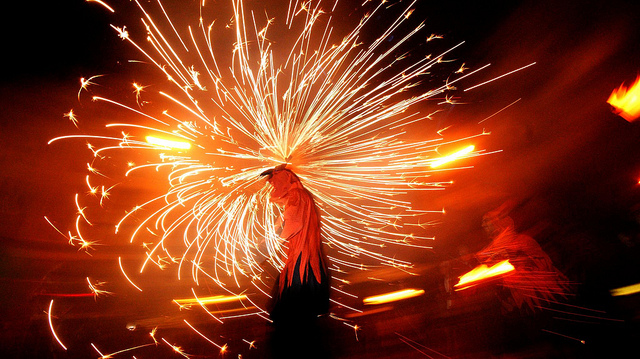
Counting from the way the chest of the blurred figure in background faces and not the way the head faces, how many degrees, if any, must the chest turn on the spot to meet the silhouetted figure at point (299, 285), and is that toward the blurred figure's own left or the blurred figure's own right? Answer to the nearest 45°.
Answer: approximately 45° to the blurred figure's own left

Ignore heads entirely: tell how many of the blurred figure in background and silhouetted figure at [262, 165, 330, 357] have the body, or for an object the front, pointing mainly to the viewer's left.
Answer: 2

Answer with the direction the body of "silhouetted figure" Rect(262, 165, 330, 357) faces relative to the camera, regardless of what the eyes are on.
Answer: to the viewer's left

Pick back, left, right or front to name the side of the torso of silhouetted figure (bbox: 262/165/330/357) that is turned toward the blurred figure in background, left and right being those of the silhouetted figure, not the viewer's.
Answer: back

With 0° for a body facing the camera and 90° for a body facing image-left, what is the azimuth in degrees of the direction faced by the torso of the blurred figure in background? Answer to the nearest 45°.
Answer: approximately 90°

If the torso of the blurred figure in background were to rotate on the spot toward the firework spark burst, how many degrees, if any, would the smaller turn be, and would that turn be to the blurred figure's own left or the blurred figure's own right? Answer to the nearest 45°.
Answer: approximately 45° to the blurred figure's own left
